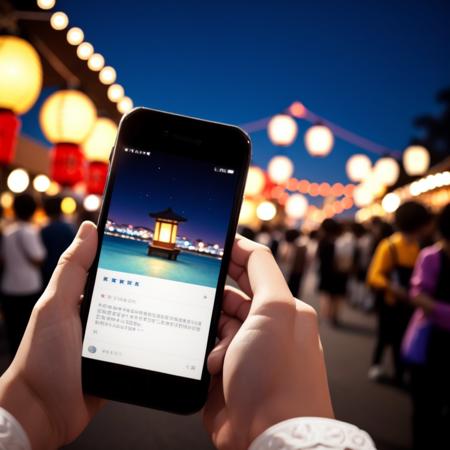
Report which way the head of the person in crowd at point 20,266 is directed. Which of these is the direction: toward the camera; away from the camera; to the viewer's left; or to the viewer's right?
away from the camera

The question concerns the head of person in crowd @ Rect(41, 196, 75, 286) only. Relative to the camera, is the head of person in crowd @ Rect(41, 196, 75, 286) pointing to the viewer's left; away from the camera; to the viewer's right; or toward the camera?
away from the camera

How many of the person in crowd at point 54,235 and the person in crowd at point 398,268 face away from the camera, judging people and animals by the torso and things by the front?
1

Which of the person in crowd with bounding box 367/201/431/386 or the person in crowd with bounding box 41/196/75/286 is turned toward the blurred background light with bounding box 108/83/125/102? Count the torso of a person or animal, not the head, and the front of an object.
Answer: the person in crowd with bounding box 41/196/75/286

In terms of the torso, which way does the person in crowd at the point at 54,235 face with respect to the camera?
away from the camera

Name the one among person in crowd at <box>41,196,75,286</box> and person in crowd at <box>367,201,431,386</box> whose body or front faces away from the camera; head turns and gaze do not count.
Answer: person in crowd at <box>41,196,75,286</box>

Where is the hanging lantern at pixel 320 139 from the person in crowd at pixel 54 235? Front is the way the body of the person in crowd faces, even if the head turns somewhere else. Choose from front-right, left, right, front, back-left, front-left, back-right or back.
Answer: front-right
